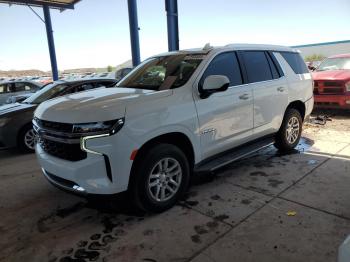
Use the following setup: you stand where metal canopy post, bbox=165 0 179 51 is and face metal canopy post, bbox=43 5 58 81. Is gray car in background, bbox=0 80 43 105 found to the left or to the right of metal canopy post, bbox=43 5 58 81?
left

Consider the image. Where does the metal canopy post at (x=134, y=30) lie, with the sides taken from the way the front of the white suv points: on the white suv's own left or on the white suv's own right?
on the white suv's own right

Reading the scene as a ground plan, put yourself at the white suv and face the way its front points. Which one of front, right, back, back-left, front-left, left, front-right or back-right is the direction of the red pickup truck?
back

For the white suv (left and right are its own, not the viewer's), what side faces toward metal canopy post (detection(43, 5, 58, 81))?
right

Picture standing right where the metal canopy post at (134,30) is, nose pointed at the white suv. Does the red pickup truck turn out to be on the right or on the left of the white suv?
left

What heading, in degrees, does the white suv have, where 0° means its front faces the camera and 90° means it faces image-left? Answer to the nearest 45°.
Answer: approximately 45°

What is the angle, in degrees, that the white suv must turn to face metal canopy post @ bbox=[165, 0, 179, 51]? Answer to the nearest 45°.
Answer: approximately 135° to its right
